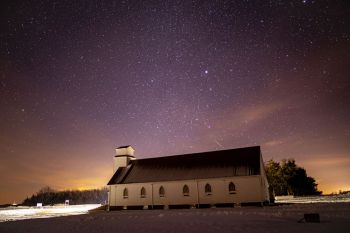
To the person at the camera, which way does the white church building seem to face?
facing to the left of the viewer
